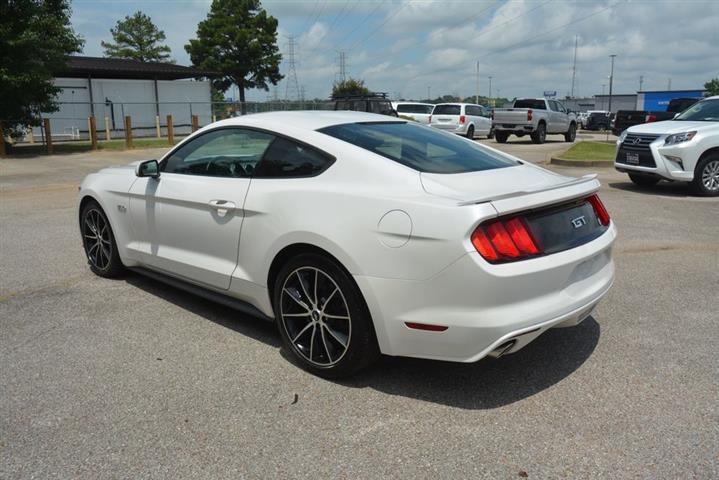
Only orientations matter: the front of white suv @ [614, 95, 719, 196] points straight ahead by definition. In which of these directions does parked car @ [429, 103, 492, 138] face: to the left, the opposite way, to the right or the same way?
the opposite way

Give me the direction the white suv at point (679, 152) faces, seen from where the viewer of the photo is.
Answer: facing the viewer and to the left of the viewer

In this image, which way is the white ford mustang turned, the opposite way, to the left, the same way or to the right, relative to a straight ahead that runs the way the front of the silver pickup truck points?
to the left

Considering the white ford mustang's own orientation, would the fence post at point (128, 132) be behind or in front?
in front

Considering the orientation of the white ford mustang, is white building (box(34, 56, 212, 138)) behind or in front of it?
in front

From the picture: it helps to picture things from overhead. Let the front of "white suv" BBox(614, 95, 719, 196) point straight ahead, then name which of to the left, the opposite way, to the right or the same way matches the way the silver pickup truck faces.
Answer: the opposite way

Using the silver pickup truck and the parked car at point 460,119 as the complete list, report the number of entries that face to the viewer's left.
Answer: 0

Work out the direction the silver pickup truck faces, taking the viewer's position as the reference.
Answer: facing away from the viewer and to the right of the viewer

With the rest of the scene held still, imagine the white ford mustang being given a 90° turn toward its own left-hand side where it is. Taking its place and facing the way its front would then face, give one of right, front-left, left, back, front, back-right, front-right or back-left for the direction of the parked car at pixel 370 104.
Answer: back-right

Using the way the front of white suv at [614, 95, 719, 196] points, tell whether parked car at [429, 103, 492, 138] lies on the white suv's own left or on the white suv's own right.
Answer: on the white suv's own right

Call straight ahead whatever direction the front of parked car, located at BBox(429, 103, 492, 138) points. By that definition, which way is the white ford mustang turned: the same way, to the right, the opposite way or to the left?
to the left

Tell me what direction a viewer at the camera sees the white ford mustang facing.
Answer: facing away from the viewer and to the left of the viewer

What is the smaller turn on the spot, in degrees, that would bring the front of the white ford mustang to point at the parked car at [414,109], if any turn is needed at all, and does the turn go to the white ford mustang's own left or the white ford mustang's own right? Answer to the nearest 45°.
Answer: approximately 45° to the white ford mustang's own right

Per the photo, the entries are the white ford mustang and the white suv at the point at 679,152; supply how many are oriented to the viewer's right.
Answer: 0

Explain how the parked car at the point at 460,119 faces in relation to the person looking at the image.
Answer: facing away from the viewer and to the right of the viewer

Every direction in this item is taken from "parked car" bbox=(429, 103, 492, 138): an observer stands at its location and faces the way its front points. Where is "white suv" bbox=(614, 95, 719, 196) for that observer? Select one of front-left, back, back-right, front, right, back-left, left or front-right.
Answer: back-right
